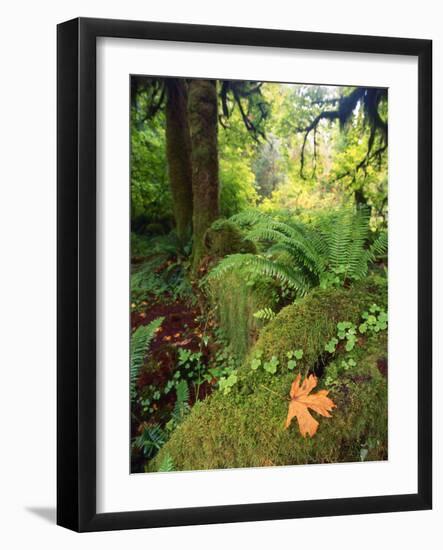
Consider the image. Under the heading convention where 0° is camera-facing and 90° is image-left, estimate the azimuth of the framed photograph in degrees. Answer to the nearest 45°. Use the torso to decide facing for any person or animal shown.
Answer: approximately 315°
